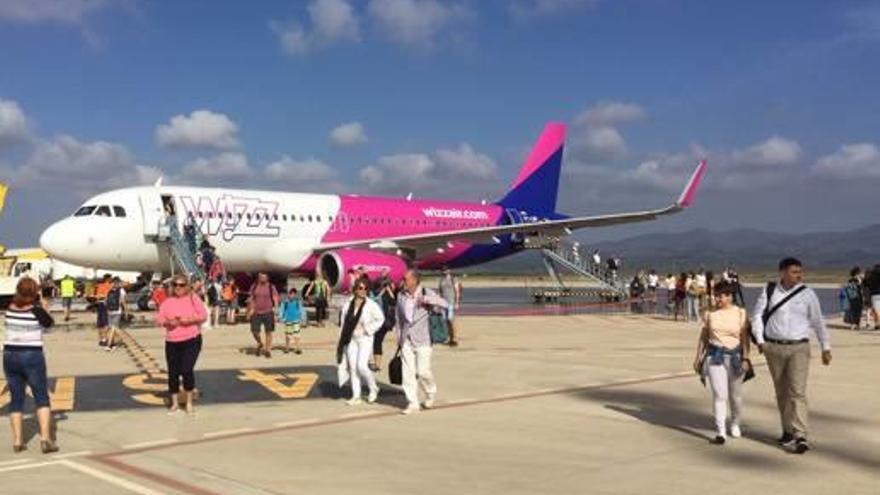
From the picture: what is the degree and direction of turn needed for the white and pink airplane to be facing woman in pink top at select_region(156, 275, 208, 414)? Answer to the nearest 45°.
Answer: approximately 45° to its left

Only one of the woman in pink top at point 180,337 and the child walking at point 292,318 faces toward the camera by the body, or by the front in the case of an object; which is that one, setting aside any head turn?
the woman in pink top

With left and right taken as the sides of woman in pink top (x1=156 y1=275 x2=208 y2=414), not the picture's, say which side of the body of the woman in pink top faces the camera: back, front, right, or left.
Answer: front

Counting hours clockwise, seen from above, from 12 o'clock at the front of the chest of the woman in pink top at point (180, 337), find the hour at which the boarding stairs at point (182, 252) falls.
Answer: The boarding stairs is roughly at 6 o'clock from the woman in pink top.

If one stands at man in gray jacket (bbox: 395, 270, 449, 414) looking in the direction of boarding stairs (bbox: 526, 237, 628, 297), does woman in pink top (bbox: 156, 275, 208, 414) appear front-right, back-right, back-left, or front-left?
back-left

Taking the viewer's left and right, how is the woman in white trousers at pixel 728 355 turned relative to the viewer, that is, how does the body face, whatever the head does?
facing the viewer

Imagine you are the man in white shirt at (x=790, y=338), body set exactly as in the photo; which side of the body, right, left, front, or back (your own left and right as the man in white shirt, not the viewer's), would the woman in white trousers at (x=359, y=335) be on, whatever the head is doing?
right

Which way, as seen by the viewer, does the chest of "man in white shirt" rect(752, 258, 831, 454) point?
toward the camera
